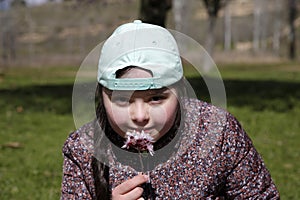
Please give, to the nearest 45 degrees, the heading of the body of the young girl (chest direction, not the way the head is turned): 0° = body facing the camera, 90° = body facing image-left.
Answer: approximately 0°

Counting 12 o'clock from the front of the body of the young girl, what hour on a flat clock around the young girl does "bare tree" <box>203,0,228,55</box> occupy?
The bare tree is roughly at 6 o'clock from the young girl.

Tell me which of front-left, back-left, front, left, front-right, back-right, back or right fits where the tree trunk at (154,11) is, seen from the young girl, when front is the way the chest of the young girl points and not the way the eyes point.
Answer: back
